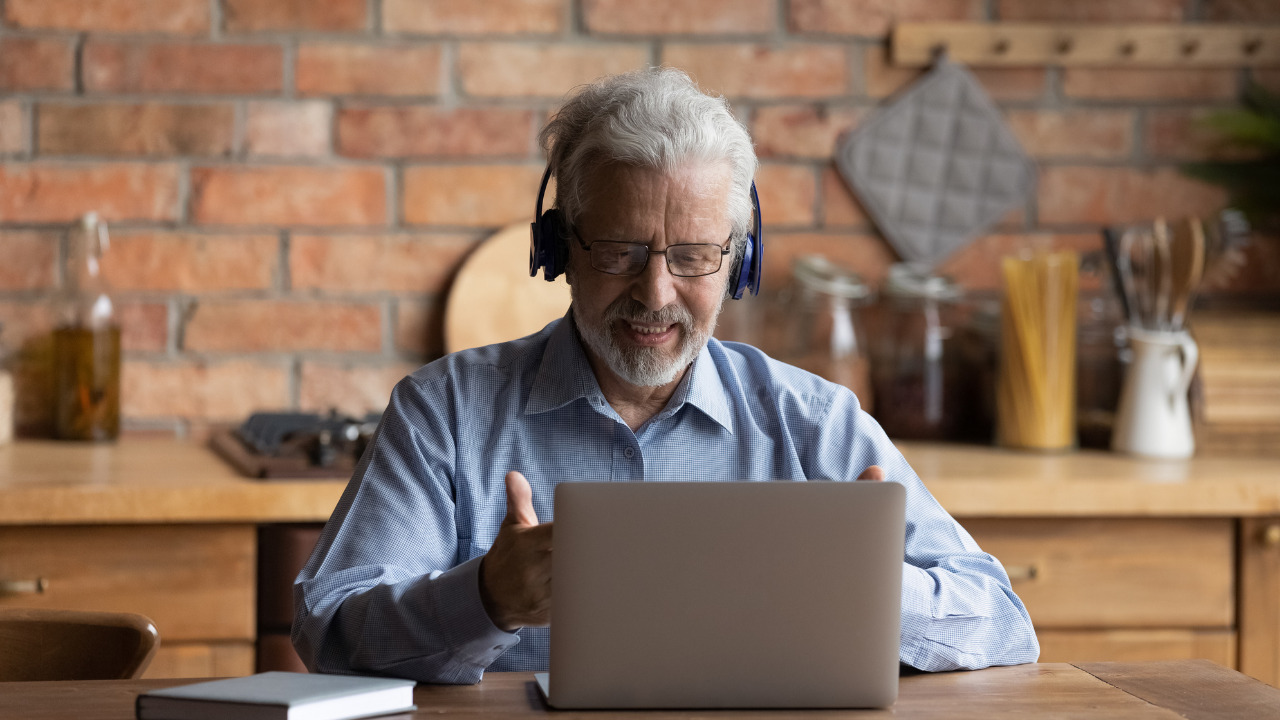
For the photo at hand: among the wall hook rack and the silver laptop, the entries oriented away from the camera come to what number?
1

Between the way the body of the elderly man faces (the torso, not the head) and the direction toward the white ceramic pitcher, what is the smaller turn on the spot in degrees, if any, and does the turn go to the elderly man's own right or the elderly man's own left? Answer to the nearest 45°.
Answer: approximately 135° to the elderly man's own left

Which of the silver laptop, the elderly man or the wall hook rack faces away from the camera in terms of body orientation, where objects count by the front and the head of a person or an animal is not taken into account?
the silver laptop

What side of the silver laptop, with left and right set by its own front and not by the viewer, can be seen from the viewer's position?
back

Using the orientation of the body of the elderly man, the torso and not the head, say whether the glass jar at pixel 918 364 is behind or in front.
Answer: behind

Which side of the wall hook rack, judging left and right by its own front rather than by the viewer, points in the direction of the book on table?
front

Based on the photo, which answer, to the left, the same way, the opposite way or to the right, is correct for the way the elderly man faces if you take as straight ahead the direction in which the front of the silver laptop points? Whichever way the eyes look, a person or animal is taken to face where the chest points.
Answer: the opposite way

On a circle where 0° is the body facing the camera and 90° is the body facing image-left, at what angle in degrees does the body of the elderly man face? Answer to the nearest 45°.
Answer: approximately 0°

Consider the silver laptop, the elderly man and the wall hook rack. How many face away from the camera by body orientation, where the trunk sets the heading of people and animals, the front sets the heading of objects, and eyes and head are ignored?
1

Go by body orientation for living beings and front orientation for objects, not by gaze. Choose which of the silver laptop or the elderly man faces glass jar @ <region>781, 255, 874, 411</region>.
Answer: the silver laptop

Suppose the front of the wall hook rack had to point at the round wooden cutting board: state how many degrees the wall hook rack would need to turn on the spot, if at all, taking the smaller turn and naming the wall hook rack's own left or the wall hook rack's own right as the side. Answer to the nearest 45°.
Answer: approximately 45° to the wall hook rack's own right
